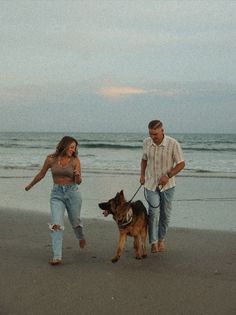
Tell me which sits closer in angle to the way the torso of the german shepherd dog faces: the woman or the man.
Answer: the woman

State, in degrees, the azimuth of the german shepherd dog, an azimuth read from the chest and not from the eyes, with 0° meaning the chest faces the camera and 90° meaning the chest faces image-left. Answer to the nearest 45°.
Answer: approximately 45°

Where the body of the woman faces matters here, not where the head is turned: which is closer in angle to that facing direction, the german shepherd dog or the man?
the german shepherd dog

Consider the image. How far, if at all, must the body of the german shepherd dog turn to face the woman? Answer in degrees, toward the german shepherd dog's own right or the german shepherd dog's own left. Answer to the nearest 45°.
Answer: approximately 45° to the german shepherd dog's own right

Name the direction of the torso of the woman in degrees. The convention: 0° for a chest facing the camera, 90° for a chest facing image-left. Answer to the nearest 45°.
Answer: approximately 0°

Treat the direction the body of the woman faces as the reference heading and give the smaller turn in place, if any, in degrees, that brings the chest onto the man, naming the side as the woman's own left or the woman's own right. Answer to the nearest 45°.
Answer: approximately 90° to the woman's own left

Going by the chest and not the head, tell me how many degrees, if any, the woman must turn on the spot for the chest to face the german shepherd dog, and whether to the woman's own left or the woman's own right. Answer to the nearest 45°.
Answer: approximately 45° to the woman's own left

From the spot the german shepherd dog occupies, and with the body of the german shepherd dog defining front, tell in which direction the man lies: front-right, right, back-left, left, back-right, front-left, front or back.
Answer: back
